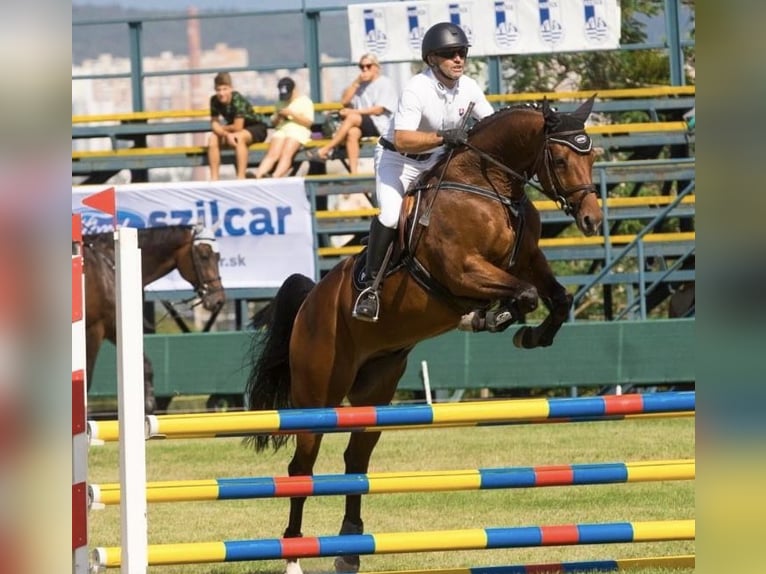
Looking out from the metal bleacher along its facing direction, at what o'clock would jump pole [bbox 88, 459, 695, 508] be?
The jump pole is roughly at 12 o'clock from the metal bleacher.

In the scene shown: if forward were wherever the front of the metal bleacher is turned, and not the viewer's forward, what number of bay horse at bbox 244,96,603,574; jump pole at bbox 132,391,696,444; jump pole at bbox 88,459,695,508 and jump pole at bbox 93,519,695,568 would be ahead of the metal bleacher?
4

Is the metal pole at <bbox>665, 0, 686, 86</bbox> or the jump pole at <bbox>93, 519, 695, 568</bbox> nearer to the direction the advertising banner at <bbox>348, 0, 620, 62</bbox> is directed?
the jump pole

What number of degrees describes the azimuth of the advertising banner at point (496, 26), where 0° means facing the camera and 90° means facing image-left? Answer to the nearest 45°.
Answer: approximately 0°

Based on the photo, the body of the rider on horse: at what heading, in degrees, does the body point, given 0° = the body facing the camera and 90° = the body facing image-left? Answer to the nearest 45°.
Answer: approximately 315°

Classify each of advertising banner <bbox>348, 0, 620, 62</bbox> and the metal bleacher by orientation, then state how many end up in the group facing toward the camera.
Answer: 2

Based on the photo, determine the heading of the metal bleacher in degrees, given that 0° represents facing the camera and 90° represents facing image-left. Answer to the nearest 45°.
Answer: approximately 0°

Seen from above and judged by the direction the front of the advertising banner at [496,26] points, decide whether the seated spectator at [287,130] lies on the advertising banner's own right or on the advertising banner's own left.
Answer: on the advertising banner's own right

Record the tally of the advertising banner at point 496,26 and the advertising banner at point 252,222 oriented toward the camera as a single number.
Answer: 2
